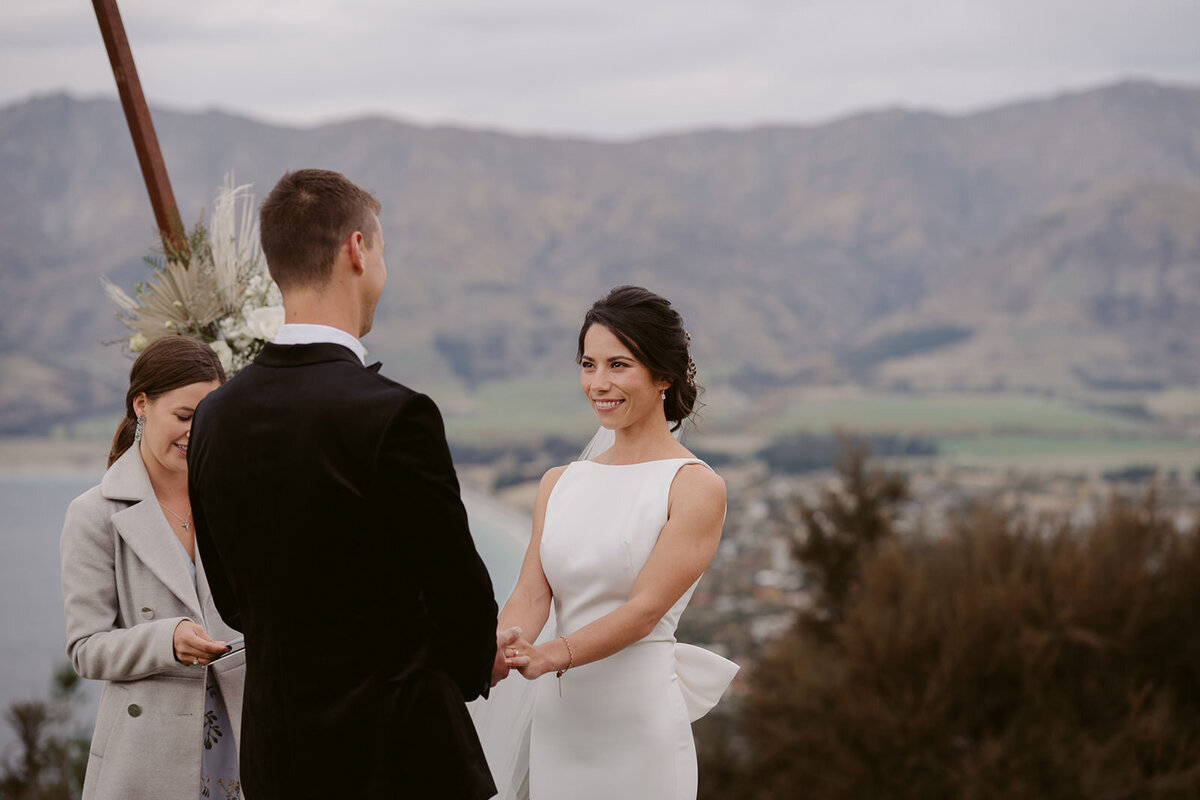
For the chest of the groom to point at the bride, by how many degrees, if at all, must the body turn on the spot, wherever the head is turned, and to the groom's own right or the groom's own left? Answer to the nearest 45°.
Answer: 0° — they already face them

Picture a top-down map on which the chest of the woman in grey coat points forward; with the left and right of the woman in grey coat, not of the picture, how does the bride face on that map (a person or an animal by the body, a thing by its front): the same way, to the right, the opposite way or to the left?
to the right

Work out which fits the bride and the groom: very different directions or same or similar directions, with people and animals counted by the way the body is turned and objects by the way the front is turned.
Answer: very different directions

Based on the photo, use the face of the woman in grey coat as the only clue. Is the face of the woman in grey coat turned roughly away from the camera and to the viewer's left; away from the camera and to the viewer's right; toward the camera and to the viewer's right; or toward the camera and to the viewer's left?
toward the camera and to the viewer's right

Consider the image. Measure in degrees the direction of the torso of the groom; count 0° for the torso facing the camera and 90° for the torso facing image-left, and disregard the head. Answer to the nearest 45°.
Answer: approximately 225°

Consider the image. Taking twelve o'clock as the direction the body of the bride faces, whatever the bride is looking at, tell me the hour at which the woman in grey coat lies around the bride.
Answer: The woman in grey coat is roughly at 1 o'clock from the bride.

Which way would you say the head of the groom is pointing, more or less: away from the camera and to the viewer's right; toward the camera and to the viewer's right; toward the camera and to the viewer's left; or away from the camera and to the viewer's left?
away from the camera and to the viewer's right

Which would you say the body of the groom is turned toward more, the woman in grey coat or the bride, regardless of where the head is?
the bride

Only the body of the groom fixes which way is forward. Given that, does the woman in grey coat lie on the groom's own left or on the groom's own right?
on the groom's own left

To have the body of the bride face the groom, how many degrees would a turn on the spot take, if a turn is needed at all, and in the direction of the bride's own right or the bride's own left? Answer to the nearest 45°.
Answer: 0° — they already face them

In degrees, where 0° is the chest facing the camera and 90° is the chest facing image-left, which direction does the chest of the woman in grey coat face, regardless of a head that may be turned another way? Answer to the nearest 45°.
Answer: approximately 315°
